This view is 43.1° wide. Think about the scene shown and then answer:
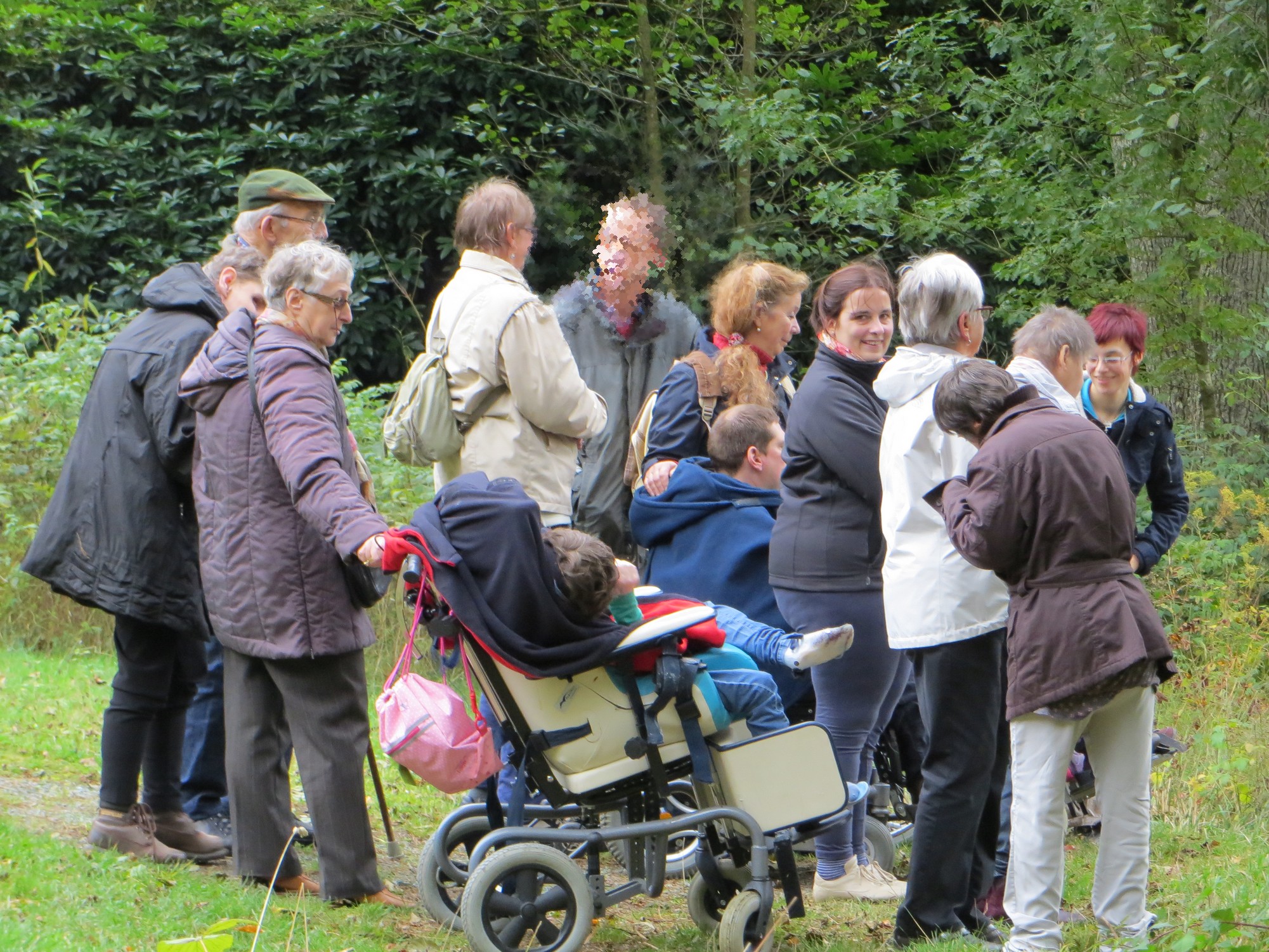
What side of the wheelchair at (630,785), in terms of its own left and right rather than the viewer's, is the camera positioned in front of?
right

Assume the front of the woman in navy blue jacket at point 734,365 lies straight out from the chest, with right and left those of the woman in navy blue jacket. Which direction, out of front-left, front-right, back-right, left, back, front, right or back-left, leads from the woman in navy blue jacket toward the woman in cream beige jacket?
back-right

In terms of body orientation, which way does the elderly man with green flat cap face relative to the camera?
to the viewer's right

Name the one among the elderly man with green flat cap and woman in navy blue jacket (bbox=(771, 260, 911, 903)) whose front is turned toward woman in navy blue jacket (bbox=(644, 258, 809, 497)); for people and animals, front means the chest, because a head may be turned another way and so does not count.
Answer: the elderly man with green flat cap

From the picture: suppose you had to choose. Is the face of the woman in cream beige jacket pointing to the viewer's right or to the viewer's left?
to the viewer's right

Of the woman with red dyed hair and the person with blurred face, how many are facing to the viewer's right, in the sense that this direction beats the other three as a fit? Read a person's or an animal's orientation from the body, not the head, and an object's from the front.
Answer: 0

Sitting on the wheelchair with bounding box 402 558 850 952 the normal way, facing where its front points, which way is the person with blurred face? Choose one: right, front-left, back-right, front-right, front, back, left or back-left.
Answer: left

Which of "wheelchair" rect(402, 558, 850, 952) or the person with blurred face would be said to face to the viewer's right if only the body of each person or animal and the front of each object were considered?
the wheelchair

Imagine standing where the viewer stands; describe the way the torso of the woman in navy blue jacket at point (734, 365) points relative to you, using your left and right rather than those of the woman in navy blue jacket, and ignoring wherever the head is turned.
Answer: facing to the right of the viewer
